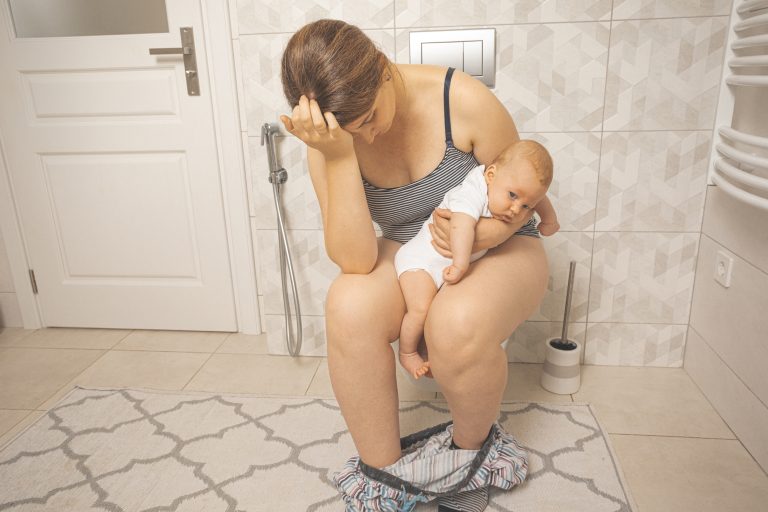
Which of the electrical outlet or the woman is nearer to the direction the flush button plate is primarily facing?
the woman

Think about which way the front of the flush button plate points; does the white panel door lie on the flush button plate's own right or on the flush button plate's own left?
on the flush button plate's own right

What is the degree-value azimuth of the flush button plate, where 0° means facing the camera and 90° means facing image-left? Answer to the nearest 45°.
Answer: approximately 0°

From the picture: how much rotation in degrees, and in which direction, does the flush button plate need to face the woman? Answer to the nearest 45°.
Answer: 0° — it already faces them

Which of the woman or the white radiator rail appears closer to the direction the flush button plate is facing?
the woman

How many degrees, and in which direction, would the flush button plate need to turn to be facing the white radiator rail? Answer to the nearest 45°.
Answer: approximately 90° to its left
